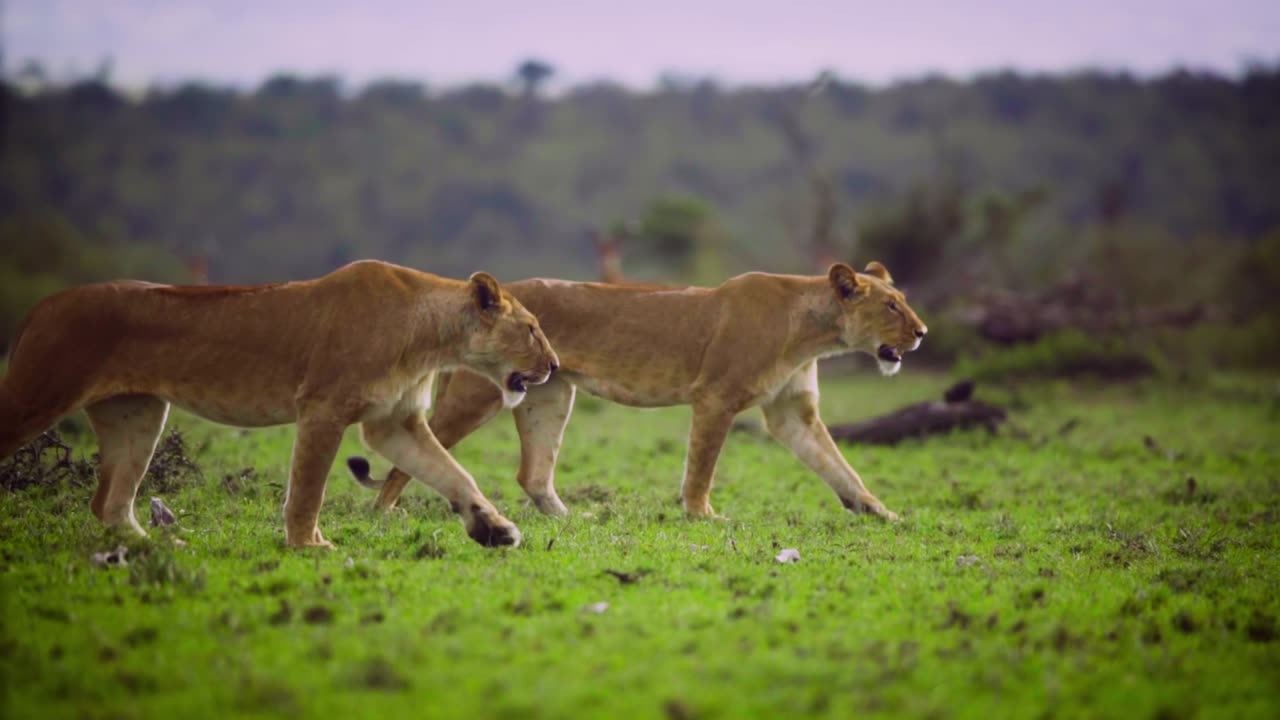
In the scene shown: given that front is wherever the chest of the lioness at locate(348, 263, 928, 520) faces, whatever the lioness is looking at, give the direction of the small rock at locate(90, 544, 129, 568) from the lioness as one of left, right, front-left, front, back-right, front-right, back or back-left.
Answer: back-right

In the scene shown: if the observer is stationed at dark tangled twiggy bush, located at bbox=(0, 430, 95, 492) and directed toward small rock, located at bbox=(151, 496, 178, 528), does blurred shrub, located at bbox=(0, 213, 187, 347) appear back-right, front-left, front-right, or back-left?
back-left

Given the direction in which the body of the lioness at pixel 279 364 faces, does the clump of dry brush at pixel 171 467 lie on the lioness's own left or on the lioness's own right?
on the lioness's own left

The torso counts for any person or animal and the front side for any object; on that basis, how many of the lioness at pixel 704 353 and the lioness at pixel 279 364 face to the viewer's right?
2

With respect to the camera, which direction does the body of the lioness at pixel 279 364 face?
to the viewer's right

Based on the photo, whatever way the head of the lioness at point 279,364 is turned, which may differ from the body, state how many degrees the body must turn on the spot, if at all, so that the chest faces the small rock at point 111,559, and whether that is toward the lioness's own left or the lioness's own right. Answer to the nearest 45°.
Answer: approximately 135° to the lioness's own right

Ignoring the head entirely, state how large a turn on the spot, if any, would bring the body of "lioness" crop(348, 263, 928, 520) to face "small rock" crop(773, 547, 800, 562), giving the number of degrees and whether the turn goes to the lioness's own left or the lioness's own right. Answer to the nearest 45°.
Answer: approximately 90° to the lioness's own right

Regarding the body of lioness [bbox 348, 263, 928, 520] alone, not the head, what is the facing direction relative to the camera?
to the viewer's right

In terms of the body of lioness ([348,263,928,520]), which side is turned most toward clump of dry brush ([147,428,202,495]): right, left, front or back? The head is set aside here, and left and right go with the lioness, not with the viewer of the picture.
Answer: back

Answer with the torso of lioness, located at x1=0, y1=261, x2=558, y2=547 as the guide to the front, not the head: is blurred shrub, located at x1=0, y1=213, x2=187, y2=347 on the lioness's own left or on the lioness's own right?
on the lioness's own left
